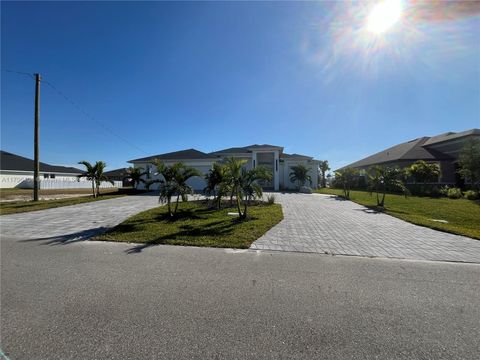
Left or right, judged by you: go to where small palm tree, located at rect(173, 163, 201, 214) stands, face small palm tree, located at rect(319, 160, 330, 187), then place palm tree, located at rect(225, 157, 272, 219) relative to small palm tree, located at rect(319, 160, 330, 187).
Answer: right

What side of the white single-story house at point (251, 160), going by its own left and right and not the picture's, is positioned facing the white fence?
right

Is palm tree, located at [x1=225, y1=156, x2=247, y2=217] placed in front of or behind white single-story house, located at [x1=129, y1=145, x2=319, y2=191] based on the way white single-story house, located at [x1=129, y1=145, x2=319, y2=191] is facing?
in front

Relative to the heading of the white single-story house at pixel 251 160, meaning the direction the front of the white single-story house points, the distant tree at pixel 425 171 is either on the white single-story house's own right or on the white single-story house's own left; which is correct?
on the white single-story house's own left

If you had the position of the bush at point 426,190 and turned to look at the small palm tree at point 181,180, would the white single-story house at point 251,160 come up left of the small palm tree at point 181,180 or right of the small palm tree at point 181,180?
right

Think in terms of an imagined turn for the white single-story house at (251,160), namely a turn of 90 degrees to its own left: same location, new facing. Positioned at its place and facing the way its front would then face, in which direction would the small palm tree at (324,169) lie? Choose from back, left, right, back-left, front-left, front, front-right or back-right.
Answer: front-left

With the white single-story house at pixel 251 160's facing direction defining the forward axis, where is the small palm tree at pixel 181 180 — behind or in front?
in front

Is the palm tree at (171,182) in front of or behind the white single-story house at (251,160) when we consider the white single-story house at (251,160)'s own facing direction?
in front

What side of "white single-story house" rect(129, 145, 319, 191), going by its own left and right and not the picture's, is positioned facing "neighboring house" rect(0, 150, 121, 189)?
right

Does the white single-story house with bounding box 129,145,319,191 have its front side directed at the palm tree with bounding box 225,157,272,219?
yes

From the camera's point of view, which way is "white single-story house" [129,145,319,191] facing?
toward the camera

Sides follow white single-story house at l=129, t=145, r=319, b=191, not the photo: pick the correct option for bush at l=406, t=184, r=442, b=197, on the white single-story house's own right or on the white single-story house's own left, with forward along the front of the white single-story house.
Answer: on the white single-story house's own left
